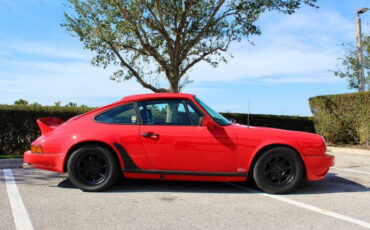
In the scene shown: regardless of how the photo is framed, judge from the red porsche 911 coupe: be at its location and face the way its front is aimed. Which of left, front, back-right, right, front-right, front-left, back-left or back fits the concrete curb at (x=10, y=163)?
back-left

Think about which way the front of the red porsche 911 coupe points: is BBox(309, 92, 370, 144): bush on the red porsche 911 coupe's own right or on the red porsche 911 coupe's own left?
on the red porsche 911 coupe's own left

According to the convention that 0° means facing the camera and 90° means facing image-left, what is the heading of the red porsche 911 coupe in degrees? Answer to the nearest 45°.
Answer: approximately 270°

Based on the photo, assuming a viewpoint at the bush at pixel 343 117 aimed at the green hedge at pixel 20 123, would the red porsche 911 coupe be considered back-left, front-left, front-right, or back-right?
front-left

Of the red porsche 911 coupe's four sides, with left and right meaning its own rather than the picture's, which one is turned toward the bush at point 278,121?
left

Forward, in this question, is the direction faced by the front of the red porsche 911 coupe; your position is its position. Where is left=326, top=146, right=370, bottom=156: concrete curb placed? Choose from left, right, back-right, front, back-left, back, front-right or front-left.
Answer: front-left

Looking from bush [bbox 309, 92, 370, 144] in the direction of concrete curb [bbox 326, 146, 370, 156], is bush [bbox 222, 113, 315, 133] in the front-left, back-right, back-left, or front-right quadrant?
back-right

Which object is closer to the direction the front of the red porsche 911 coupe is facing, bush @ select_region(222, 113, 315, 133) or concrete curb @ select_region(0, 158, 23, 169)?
the bush
